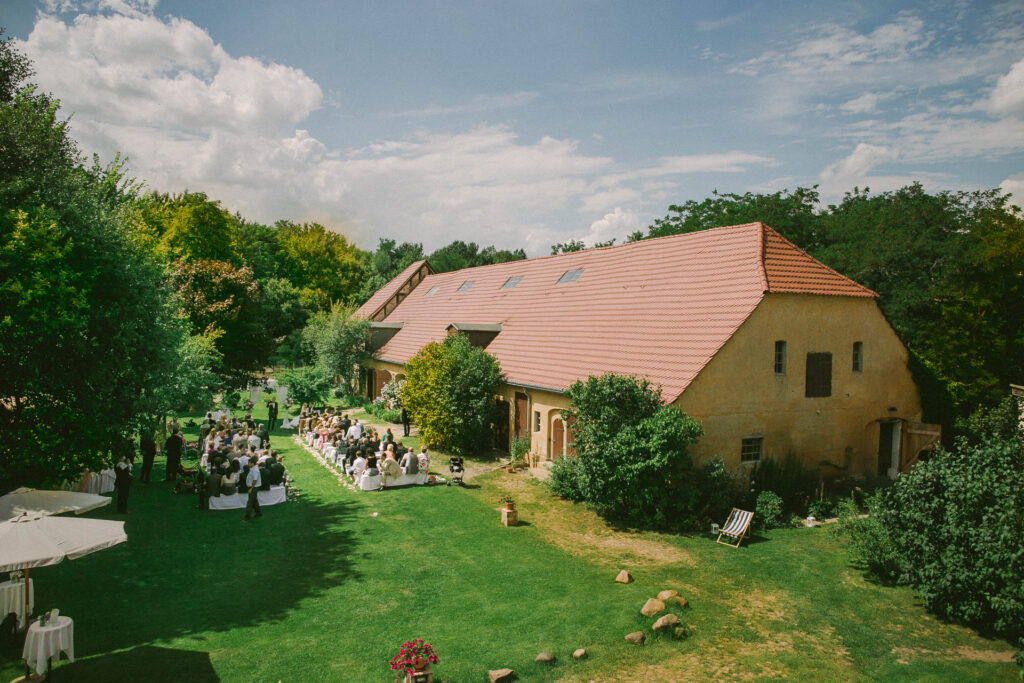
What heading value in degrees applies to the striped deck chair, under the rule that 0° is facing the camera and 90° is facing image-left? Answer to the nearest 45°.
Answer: approximately 45°

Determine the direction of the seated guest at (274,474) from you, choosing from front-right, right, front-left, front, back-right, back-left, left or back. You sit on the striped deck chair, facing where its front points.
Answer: front-right

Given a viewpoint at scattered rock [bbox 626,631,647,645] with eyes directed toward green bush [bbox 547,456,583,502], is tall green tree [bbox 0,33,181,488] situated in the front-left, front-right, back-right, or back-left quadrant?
front-left

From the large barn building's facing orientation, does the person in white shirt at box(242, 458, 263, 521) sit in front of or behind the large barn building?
in front

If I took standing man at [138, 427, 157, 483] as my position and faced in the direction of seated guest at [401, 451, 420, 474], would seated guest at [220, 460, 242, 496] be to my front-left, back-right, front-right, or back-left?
front-right

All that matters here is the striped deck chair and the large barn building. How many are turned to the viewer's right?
0

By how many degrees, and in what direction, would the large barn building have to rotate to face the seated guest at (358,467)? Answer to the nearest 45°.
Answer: approximately 45° to its right

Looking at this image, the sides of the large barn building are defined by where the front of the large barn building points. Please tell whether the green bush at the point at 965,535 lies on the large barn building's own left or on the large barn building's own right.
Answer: on the large barn building's own left

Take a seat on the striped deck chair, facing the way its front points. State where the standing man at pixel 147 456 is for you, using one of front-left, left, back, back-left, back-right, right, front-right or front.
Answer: front-right

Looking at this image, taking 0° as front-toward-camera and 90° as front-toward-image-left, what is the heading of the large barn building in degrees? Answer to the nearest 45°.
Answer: approximately 45°

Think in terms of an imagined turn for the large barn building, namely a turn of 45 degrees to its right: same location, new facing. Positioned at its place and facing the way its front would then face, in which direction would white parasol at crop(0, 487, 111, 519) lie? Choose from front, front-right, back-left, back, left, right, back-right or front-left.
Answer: front-left
